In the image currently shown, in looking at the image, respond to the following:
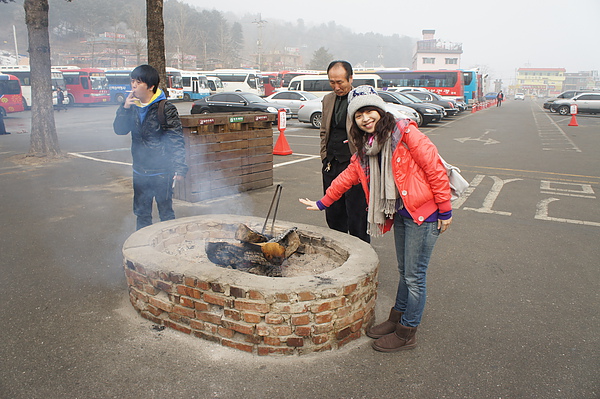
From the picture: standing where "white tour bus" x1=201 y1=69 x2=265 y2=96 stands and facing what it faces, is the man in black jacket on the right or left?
on its right

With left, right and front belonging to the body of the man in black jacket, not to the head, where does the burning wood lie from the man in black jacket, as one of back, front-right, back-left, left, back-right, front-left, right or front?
left

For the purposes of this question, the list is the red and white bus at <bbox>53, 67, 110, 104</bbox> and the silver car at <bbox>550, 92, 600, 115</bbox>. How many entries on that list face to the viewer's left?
1

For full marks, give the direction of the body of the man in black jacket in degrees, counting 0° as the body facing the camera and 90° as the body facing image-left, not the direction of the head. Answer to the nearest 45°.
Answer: approximately 45°

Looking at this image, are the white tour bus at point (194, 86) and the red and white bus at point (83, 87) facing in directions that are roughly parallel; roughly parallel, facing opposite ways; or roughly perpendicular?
roughly parallel

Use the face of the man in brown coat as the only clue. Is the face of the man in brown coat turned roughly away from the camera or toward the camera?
toward the camera

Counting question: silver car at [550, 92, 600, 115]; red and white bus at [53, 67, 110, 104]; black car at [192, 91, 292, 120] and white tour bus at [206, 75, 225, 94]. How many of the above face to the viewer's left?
1

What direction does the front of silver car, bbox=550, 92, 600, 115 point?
to the viewer's left

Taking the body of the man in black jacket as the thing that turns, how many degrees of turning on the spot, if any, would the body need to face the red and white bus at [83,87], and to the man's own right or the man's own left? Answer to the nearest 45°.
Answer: approximately 135° to the man's own right

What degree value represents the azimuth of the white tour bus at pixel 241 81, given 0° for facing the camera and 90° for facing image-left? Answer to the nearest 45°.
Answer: approximately 315°

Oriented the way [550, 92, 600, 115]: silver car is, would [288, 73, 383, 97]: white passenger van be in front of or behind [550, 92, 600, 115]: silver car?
in front

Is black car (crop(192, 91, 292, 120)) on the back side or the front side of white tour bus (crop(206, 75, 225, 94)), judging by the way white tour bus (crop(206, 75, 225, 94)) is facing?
on the front side

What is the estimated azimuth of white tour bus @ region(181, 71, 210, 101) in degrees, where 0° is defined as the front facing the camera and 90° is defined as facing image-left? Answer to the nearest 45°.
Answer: approximately 315°
